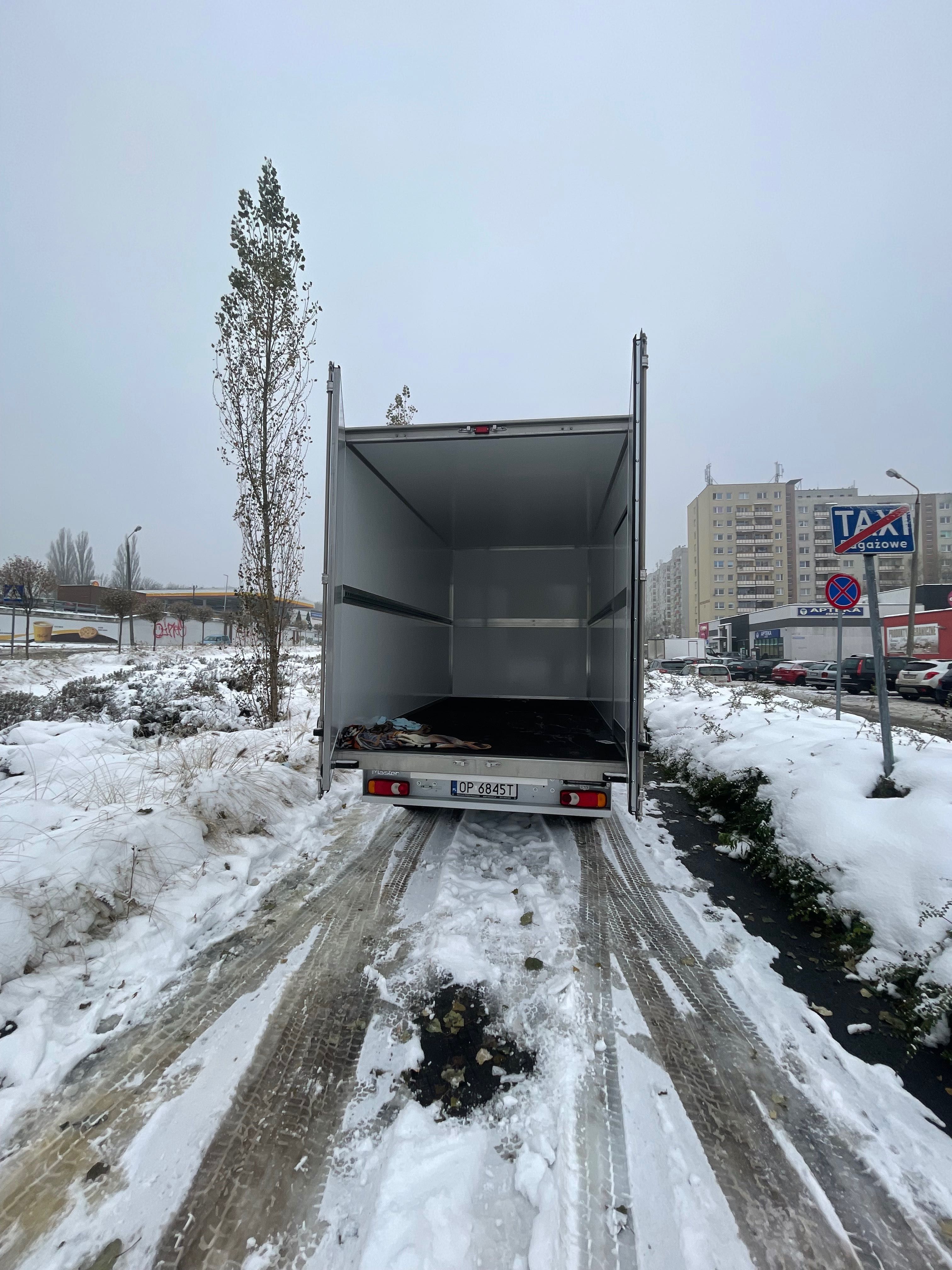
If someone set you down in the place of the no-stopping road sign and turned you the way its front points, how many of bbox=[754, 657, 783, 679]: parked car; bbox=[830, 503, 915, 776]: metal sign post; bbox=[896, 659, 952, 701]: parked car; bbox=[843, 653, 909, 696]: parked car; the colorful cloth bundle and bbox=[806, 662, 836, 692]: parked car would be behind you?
4

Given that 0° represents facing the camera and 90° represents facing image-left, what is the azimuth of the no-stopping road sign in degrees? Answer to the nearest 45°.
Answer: approximately 0°

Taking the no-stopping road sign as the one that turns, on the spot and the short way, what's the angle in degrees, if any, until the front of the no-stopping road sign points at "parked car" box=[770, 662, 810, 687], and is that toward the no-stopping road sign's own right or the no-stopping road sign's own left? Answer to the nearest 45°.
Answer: approximately 180°

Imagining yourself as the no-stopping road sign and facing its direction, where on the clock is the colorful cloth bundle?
The colorful cloth bundle is roughly at 1 o'clock from the no-stopping road sign.

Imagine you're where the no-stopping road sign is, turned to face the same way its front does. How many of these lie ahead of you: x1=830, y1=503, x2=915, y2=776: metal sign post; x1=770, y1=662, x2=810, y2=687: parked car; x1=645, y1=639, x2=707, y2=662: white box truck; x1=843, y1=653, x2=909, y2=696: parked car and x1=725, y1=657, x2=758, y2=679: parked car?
1

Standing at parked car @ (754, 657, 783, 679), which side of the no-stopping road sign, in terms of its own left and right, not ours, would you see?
back

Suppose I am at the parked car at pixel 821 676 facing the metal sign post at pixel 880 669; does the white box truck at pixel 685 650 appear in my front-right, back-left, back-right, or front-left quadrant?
back-right

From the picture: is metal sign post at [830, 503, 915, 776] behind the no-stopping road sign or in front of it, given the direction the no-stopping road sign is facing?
in front

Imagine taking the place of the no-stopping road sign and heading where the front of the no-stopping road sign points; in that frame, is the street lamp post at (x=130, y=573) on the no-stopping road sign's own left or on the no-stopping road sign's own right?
on the no-stopping road sign's own right

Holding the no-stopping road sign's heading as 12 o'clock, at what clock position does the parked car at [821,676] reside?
The parked car is roughly at 6 o'clock from the no-stopping road sign.

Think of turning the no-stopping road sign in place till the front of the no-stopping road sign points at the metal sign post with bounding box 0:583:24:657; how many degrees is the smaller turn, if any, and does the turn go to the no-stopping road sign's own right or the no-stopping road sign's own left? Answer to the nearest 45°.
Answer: approximately 90° to the no-stopping road sign's own right
